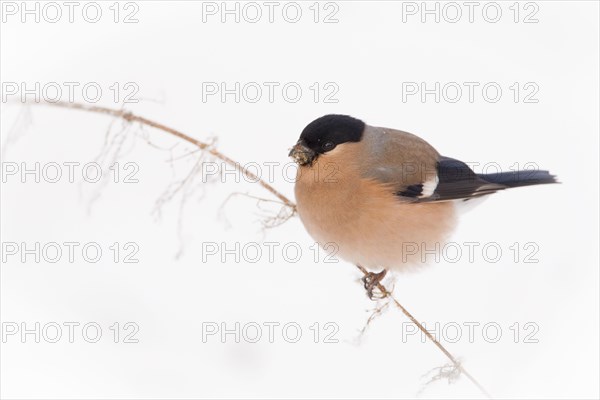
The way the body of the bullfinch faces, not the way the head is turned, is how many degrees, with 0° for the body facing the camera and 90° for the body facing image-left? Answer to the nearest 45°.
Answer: approximately 90°
